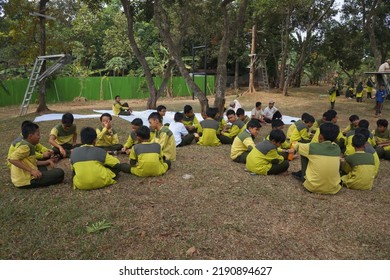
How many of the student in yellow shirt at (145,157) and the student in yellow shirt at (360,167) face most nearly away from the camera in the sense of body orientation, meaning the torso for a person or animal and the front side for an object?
2

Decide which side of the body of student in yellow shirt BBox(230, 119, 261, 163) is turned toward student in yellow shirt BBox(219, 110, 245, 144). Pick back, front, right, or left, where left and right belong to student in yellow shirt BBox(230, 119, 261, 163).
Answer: left

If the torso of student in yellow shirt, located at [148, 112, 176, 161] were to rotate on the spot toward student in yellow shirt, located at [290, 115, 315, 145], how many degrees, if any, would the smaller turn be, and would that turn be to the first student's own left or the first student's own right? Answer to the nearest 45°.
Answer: approximately 180°

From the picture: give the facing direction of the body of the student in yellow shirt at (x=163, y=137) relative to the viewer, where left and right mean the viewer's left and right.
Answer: facing to the left of the viewer

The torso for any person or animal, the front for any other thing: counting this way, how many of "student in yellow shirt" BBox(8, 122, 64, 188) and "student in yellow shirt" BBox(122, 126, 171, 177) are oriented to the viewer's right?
1

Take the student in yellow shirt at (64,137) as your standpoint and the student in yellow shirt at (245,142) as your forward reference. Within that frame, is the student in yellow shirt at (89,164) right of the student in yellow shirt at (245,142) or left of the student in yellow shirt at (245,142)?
right

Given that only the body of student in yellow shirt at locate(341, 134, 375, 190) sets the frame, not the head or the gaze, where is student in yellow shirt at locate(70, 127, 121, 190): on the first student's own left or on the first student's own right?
on the first student's own left

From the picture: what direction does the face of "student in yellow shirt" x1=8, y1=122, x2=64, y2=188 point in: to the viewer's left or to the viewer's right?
to the viewer's right
